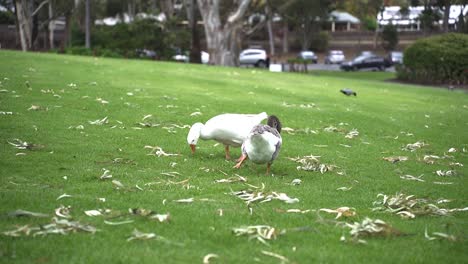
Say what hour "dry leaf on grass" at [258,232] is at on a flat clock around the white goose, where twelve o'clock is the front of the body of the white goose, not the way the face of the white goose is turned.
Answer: The dry leaf on grass is roughly at 9 o'clock from the white goose.

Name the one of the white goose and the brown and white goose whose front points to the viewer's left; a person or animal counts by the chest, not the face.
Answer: the white goose

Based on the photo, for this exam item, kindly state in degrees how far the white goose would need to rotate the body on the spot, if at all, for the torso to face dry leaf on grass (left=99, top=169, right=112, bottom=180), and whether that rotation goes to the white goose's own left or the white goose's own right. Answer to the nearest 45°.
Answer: approximately 45° to the white goose's own left

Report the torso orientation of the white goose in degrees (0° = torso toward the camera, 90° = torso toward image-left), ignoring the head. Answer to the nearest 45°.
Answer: approximately 90°

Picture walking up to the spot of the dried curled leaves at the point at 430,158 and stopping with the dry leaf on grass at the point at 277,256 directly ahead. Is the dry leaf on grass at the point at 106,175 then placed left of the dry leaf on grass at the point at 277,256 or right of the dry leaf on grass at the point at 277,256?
right

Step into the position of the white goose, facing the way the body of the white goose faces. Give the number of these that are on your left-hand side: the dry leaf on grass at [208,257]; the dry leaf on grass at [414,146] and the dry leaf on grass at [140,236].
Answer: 2

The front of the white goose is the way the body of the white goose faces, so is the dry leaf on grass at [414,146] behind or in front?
behind

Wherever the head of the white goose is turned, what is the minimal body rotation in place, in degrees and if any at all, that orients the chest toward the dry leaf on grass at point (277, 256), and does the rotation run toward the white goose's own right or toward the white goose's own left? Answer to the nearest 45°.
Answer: approximately 90° to the white goose's own left

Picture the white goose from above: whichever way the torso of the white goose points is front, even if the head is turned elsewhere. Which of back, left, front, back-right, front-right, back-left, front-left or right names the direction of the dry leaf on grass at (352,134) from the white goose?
back-right

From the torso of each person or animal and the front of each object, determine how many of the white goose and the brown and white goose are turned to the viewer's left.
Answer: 1

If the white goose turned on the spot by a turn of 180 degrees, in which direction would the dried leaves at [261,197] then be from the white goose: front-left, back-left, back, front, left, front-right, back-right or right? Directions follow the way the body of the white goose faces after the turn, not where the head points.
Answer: right
